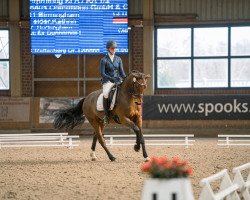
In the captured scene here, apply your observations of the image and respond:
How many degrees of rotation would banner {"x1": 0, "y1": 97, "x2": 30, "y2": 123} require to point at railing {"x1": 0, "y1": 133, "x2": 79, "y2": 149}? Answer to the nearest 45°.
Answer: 0° — it already faces it

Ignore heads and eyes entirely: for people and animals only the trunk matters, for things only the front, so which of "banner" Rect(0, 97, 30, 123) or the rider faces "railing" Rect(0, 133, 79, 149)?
the banner

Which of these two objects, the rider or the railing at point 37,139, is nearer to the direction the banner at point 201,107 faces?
the rider

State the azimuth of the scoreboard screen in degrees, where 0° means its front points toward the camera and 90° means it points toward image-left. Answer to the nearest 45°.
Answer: approximately 0°

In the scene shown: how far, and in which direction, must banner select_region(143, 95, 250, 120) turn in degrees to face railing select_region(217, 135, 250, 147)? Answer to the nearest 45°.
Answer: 0° — it already faces it

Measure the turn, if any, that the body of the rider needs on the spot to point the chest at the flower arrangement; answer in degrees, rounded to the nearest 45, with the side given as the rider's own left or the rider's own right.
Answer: approximately 45° to the rider's own right

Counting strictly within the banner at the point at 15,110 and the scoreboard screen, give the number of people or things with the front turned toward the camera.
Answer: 2

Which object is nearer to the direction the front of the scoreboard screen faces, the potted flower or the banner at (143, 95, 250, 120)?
the potted flower

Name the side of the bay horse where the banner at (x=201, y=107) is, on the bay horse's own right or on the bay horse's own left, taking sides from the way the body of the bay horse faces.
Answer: on the bay horse's own left

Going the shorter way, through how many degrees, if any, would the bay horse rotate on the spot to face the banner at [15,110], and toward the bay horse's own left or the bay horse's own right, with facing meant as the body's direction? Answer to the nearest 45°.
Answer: approximately 180°

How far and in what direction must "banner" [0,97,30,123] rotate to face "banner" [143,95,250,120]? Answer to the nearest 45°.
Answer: approximately 90° to its left

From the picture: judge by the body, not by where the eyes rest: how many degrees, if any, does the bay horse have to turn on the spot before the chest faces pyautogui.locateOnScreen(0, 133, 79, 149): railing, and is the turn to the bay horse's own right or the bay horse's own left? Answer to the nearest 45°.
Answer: approximately 180°

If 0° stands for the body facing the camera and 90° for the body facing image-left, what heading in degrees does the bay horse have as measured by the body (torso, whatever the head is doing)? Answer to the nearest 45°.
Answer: approximately 315°
